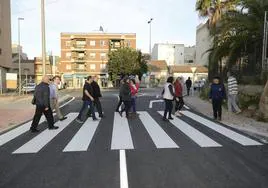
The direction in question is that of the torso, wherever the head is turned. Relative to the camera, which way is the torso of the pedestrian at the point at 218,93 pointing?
toward the camera

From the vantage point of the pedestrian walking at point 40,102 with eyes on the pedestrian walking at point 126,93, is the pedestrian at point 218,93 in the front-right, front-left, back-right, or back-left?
front-right

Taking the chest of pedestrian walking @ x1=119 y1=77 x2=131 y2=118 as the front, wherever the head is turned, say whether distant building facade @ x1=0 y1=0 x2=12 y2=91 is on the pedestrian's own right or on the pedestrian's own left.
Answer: on the pedestrian's own left

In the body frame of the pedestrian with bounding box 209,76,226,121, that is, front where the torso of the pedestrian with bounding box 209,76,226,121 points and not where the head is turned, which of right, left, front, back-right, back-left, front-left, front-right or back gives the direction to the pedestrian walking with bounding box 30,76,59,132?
front-right

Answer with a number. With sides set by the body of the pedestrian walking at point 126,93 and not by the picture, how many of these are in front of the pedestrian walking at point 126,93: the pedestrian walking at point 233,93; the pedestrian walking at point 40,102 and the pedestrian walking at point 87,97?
1
